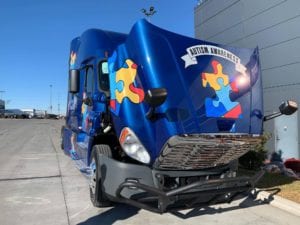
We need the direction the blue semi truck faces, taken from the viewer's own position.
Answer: facing the viewer and to the right of the viewer

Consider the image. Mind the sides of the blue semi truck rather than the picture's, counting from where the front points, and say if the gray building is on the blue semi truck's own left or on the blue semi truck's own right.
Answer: on the blue semi truck's own left
